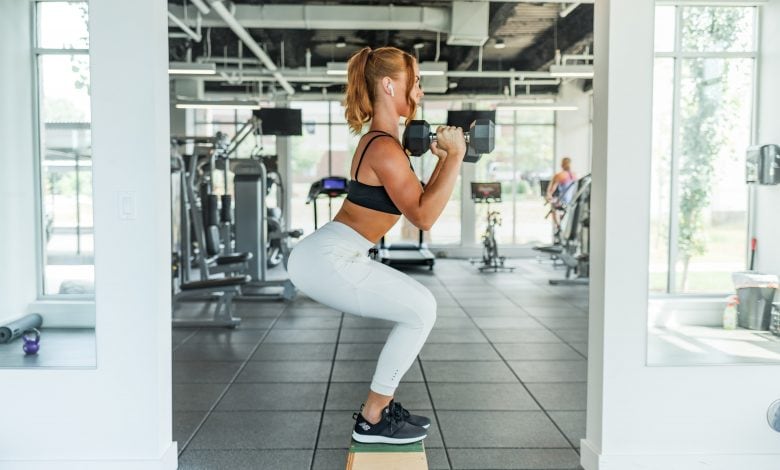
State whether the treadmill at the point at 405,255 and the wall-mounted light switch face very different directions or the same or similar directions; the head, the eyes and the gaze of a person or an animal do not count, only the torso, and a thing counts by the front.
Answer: very different directions

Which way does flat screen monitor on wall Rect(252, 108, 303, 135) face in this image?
toward the camera

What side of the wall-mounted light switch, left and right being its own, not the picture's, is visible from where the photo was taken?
front

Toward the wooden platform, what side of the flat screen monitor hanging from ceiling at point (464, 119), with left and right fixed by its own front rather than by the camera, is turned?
front

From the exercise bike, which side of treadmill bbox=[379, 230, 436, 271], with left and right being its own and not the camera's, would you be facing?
right

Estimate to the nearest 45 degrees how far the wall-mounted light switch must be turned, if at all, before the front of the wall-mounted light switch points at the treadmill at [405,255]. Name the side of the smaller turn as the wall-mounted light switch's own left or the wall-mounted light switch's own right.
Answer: approximately 135° to the wall-mounted light switch's own left

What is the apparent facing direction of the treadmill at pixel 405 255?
away from the camera

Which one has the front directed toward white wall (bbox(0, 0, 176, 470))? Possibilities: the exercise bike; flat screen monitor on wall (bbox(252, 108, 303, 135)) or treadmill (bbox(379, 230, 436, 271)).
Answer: the flat screen monitor on wall

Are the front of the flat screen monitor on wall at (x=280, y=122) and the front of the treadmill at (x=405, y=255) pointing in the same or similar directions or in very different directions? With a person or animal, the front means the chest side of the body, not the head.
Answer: very different directions

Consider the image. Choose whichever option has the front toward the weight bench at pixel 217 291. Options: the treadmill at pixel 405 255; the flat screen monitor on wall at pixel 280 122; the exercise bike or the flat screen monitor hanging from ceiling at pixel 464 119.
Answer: the flat screen monitor on wall at pixel 280 122

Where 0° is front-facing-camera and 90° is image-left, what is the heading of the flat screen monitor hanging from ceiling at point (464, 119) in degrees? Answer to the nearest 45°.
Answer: approximately 0°

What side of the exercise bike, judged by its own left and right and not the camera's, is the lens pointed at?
back
